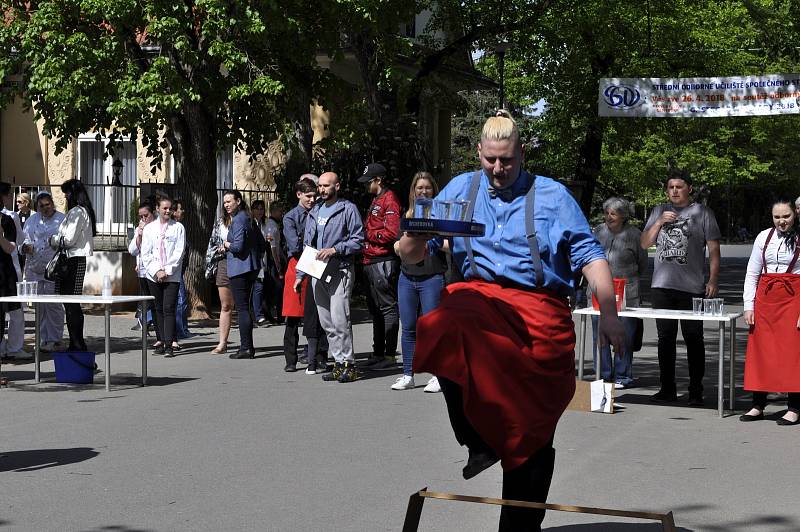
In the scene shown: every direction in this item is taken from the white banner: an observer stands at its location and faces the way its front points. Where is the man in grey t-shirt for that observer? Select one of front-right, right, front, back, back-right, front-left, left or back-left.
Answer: front

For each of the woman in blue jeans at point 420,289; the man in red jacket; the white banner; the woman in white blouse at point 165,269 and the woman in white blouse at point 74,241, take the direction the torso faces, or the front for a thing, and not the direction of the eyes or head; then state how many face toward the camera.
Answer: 3

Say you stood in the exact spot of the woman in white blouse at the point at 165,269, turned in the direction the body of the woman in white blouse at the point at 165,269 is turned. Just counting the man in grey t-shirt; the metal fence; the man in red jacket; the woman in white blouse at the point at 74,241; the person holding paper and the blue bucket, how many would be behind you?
1

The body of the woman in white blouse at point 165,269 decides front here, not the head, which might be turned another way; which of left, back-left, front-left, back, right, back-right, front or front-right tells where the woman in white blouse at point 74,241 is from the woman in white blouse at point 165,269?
front-right

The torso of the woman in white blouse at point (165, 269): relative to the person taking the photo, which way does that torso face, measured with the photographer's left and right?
facing the viewer

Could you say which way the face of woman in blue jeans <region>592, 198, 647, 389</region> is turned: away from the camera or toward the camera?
toward the camera

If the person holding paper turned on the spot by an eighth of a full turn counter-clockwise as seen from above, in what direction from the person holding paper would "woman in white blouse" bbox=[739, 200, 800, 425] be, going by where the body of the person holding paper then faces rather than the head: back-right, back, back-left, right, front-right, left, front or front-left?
front-left

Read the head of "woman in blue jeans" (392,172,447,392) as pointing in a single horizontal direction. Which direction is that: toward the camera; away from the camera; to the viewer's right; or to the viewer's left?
toward the camera

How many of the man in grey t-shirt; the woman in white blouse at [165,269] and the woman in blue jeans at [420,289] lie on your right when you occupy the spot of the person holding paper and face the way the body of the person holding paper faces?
1

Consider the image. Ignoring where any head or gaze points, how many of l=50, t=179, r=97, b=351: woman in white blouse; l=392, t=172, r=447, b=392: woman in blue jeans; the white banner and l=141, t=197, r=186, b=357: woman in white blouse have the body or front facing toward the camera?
3

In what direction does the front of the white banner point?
toward the camera

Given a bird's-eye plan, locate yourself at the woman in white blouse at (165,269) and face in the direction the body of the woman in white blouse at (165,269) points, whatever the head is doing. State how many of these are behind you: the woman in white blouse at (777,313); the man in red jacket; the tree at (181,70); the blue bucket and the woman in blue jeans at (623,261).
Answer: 1

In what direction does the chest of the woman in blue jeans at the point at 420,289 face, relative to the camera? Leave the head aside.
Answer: toward the camera

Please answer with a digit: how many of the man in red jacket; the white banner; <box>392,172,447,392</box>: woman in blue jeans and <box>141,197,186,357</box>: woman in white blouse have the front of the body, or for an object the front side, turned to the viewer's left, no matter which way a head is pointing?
1

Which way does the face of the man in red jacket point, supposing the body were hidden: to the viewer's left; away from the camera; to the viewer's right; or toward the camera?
to the viewer's left
